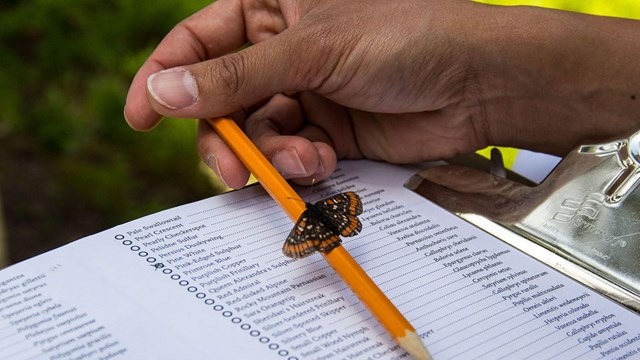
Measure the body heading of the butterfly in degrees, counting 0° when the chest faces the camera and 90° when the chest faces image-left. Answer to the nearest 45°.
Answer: approximately 135°
